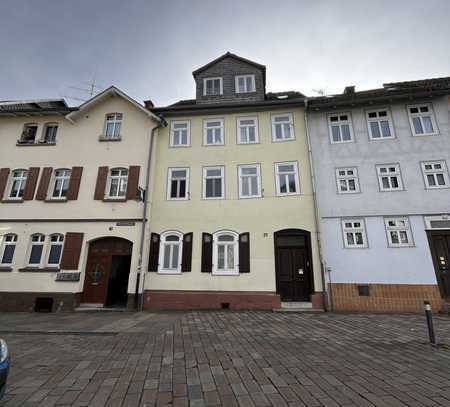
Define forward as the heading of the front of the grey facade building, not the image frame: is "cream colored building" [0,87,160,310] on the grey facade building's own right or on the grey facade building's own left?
on the grey facade building's own right

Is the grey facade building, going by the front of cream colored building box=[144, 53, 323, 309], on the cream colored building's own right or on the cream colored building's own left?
on the cream colored building's own left

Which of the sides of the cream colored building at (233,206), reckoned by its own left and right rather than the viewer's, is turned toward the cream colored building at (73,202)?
right

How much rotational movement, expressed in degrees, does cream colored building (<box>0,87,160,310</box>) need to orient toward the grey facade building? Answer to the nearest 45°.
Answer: approximately 45° to its left

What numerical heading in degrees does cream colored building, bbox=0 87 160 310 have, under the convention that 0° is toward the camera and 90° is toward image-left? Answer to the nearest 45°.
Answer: approximately 0°

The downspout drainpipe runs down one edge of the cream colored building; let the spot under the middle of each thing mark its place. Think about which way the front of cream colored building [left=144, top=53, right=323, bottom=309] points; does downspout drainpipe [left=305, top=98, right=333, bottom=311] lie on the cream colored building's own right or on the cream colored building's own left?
on the cream colored building's own left

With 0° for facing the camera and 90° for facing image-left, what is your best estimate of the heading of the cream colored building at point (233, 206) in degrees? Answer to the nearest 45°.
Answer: approximately 0°

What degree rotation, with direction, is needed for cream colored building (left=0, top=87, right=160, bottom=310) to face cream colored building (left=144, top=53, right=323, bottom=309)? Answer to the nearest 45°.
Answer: approximately 45° to its left
